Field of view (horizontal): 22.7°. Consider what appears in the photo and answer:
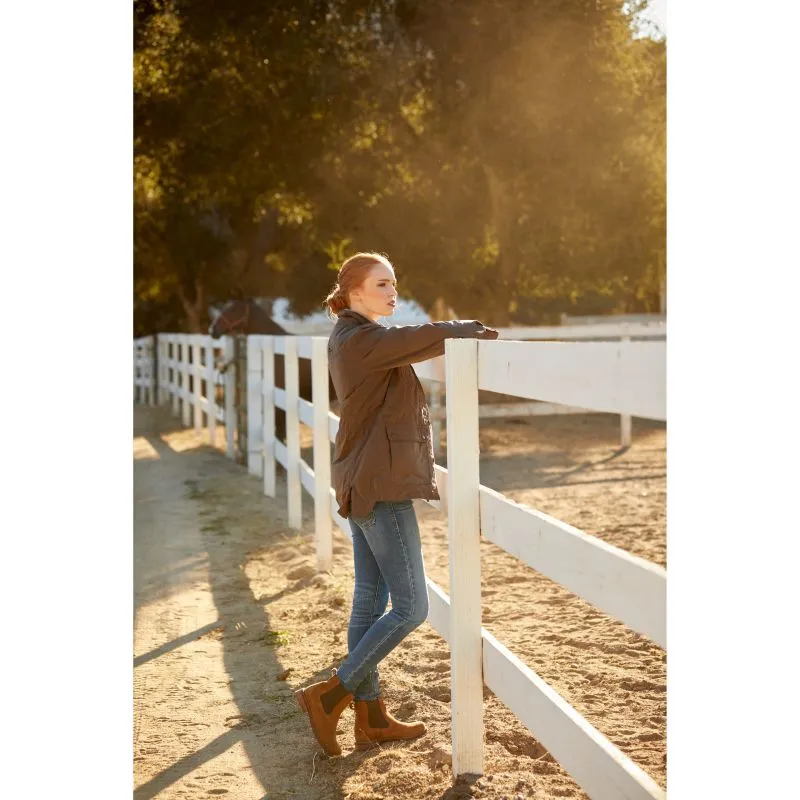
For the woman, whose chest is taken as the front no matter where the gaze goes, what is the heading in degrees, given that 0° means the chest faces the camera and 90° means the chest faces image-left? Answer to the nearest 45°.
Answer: approximately 270°
